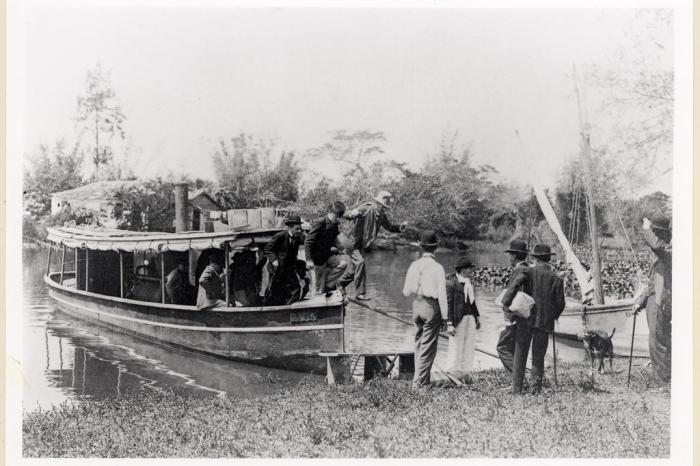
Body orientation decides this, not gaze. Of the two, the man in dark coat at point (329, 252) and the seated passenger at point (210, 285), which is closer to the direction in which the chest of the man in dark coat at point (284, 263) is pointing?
the man in dark coat

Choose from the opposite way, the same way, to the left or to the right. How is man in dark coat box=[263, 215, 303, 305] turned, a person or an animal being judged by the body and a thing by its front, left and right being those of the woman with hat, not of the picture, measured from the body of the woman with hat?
the same way

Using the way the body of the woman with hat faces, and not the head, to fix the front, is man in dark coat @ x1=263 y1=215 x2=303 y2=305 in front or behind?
behind

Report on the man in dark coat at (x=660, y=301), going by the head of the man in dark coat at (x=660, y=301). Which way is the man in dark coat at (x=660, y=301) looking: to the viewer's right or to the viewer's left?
to the viewer's left

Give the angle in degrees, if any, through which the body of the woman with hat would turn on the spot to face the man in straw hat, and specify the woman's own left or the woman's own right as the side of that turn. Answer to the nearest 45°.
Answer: approximately 180°

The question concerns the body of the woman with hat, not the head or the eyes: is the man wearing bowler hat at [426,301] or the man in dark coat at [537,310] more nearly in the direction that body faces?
the man in dark coat

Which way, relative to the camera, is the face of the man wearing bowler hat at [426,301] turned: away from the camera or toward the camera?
away from the camera

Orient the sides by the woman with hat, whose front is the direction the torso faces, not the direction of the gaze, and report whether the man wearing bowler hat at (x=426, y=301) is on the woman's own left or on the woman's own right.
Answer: on the woman's own right

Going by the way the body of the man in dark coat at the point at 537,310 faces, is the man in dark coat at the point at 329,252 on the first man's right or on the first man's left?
on the first man's left

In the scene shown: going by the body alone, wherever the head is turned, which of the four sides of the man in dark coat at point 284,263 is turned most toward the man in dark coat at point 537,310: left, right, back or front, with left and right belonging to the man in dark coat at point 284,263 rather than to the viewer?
front

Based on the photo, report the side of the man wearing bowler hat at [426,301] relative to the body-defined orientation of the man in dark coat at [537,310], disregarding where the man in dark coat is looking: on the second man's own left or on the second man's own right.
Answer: on the second man's own left

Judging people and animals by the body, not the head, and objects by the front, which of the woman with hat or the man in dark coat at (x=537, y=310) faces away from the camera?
the man in dark coat

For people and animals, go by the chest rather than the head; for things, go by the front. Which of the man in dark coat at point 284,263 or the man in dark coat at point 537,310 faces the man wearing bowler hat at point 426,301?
the man in dark coat at point 284,263
